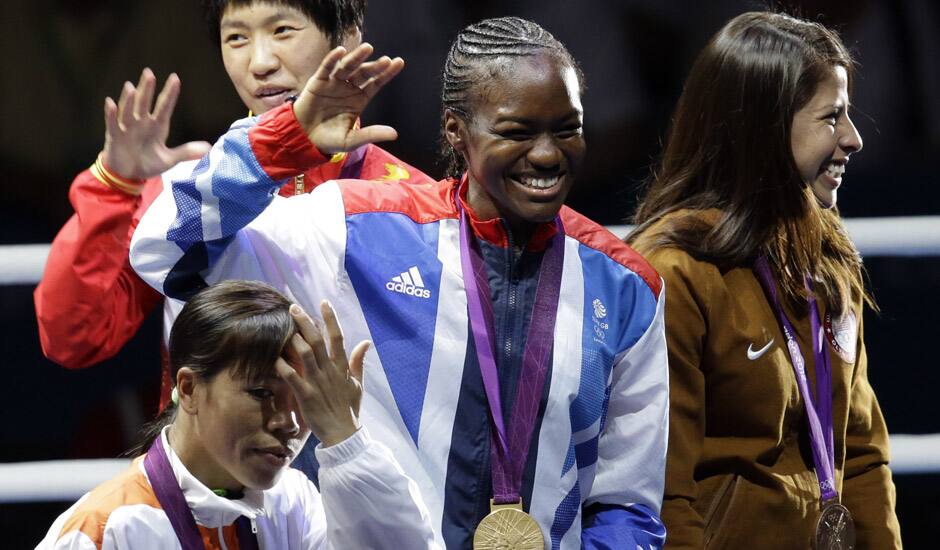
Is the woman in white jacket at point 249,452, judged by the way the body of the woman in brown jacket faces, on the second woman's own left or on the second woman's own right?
on the second woman's own right

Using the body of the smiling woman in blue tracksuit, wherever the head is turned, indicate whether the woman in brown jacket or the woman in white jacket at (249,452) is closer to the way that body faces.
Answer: the woman in white jacket

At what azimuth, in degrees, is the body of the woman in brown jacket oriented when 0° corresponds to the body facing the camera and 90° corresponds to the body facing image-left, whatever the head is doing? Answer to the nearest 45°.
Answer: approximately 315°

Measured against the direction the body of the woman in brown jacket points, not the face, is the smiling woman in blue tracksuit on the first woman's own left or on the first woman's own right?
on the first woman's own right

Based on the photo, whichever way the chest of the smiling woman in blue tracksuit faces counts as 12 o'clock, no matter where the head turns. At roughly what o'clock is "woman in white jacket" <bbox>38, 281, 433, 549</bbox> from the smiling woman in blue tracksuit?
The woman in white jacket is roughly at 2 o'clock from the smiling woman in blue tracksuit.

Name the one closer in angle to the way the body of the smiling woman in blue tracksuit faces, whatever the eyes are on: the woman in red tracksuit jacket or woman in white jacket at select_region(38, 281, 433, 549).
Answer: the woman in white jacket

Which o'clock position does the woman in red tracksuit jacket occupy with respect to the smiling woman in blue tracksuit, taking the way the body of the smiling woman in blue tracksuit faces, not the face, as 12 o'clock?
The woman in red tracksuit jacket is roughly at 4 o'clock from the smiling woman in blue tracksuit.

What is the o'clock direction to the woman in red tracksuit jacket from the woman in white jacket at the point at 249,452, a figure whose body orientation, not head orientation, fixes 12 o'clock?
The woman in red tracksuit jacket is roughly at 7 o'clock from the woman in white jacket.

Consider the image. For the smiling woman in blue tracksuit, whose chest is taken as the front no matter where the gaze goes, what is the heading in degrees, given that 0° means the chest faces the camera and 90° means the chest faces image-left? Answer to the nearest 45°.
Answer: approximately 0°

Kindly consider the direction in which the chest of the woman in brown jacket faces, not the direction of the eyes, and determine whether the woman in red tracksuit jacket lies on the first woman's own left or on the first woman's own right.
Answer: on the first woman's own right

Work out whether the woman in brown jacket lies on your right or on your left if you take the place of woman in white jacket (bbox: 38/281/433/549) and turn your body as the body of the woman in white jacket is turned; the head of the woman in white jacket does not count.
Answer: on your left

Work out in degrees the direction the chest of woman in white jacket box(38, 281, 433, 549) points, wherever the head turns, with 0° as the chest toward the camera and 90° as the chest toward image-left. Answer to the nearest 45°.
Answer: approximately 315°
